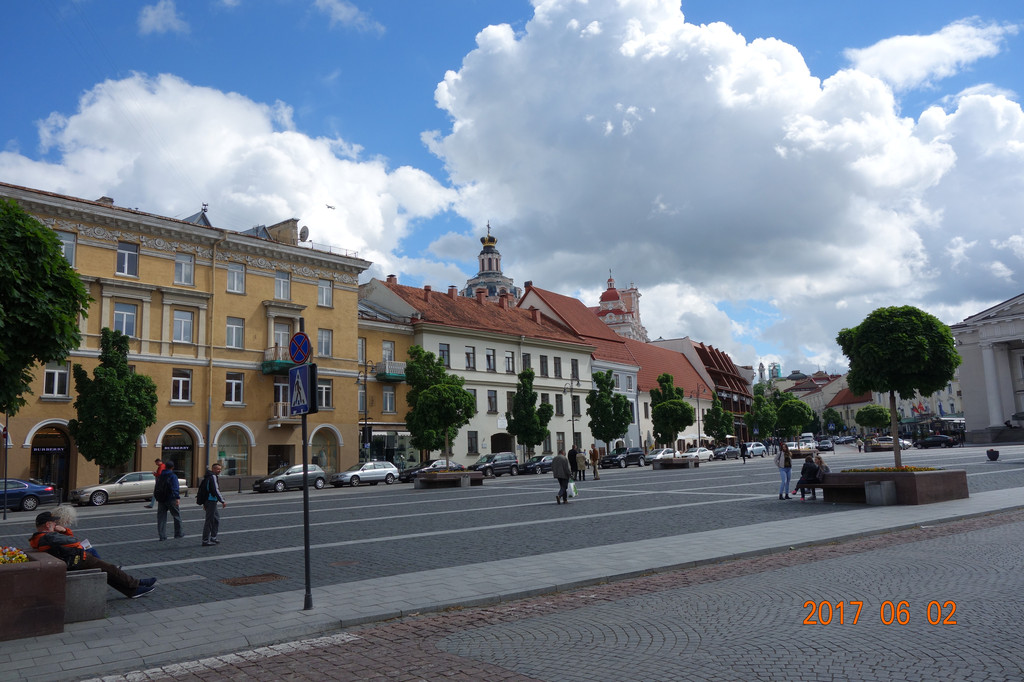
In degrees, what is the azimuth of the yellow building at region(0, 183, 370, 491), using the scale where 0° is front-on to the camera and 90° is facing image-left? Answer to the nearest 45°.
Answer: approximately 315°

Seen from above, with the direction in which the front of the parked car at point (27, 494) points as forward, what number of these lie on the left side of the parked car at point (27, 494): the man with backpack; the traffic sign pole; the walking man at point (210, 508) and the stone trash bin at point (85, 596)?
4

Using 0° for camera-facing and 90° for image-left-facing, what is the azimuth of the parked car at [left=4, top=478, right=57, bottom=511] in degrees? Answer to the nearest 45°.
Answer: approximately 90°

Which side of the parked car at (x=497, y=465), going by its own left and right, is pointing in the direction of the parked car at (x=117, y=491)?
front

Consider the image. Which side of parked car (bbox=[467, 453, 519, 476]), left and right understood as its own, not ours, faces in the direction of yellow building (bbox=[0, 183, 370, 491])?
front

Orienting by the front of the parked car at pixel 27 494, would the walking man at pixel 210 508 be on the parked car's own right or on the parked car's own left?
on the parked car's own left

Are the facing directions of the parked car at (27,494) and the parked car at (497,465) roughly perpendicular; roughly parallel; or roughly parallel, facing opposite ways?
roughly parallel

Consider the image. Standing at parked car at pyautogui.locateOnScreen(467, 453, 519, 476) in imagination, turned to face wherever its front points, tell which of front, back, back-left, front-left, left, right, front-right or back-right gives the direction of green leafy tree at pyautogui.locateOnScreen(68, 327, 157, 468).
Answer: front

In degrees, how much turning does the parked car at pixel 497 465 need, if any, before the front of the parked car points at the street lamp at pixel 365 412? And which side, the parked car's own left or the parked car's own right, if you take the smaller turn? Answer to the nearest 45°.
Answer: approximately 45° to the parked car's own right

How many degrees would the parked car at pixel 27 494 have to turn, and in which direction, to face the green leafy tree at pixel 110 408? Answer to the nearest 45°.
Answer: approximately 135° to its right

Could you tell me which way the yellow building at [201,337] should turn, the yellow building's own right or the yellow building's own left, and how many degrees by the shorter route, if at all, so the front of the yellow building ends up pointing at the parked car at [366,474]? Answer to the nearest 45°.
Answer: approximately 45° to the yellow building's own left

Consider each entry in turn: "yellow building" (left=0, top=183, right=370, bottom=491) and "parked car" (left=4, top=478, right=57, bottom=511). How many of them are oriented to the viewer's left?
1

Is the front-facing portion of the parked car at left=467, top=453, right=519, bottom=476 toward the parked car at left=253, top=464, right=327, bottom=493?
yes

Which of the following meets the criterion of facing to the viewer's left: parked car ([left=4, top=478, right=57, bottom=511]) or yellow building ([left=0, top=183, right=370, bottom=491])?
the parked car

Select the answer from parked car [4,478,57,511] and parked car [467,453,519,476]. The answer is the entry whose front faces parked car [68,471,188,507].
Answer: parked car [467,453,519,476]

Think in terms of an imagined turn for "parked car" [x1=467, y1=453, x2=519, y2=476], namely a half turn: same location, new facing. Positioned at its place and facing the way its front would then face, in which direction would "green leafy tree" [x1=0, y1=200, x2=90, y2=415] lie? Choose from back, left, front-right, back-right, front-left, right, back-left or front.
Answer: back-right

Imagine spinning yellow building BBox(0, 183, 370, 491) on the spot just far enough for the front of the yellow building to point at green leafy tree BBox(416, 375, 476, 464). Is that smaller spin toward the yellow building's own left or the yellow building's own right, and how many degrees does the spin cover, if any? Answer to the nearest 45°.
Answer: approximately 45° to the yellow building's own left
